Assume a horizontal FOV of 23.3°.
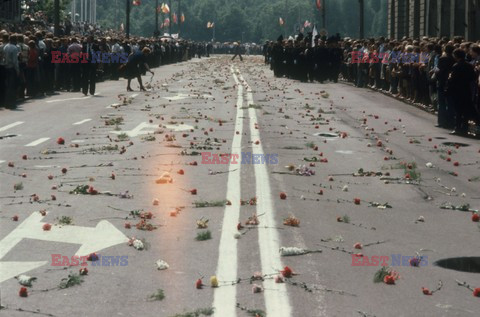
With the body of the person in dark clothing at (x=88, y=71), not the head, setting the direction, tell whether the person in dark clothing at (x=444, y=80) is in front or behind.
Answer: in front

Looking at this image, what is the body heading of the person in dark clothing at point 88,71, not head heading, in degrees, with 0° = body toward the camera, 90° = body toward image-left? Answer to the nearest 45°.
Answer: approximately 0°

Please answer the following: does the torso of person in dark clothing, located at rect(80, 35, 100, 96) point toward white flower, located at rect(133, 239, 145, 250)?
yes

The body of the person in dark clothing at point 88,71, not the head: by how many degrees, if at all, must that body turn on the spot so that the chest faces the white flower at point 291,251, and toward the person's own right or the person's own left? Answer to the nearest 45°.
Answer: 0° — they already face it

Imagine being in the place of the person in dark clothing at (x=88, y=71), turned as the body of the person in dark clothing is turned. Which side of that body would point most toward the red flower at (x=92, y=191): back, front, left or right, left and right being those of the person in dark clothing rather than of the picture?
front

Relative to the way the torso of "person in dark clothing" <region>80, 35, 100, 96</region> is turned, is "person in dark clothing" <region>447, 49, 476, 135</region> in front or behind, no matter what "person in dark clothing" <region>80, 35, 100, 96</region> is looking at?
in front

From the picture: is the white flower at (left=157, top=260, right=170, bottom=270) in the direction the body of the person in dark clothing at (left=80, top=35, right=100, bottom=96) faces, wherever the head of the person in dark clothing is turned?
yes
